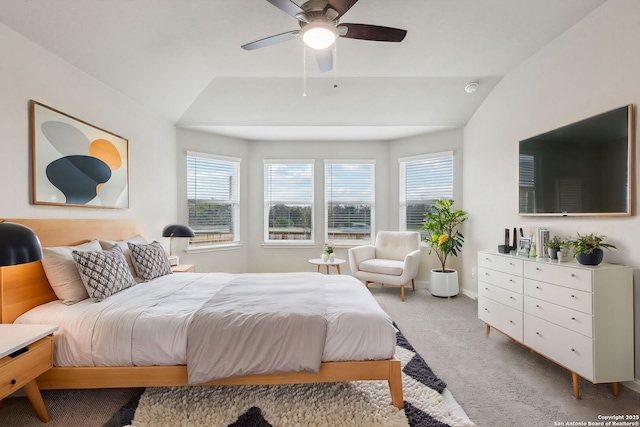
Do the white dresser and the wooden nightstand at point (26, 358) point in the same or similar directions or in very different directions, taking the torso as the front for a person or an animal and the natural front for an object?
very different directions

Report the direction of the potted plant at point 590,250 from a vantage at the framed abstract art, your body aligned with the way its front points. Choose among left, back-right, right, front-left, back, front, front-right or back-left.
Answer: front

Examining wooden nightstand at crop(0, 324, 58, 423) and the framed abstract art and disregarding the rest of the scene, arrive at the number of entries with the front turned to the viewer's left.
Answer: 0

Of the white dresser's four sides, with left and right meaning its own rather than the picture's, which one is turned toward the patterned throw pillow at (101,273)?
front

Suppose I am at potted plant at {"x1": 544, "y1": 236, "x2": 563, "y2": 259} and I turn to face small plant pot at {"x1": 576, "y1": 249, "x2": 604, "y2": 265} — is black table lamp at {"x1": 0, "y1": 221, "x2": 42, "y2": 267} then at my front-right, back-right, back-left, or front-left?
front-right

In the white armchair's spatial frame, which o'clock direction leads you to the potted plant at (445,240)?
The potted plant is roughly at 8 o'clock from the white armchair.

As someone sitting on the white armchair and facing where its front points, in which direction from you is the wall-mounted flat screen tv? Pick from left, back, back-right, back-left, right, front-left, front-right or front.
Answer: left

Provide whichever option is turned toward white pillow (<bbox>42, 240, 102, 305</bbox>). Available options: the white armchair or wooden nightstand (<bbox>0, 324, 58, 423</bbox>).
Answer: the white armchair

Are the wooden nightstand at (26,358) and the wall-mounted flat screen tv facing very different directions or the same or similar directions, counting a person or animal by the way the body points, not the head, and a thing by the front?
very different directions

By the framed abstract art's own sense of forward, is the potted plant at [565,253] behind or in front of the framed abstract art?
in front

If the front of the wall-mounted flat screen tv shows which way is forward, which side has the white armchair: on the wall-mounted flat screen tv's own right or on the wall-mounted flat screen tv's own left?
on the wall-mounted flat screen tv's own right

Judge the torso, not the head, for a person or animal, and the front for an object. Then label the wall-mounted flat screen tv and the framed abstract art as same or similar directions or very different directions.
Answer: very different directions

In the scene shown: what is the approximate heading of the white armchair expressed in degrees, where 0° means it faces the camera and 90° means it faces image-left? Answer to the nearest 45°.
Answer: approximately 45°

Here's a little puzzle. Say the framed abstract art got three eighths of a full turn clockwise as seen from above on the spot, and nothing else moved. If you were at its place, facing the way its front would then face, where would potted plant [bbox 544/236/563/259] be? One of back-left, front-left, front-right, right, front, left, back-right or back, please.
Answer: back-left

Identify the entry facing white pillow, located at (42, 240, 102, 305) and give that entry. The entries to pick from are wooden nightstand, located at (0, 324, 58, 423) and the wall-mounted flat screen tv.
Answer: the wall-mounted flat screen tv

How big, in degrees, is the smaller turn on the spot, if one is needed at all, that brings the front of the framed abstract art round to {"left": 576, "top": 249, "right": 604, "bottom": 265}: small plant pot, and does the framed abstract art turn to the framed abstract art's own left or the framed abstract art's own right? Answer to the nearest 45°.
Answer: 0° — it already faces it

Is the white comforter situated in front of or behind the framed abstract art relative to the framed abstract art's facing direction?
in front

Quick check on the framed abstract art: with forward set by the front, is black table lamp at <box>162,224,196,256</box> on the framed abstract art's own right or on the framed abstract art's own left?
on the framed abstract art's own left

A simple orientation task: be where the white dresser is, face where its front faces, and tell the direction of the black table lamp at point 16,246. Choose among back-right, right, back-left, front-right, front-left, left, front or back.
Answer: front
